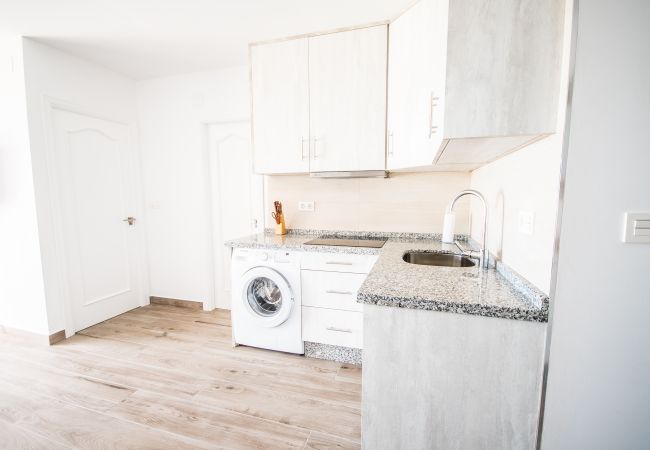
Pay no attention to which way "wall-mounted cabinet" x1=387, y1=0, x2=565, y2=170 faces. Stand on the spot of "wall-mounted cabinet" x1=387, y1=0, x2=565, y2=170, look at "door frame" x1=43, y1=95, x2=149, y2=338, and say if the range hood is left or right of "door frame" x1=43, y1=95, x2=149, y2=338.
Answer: right

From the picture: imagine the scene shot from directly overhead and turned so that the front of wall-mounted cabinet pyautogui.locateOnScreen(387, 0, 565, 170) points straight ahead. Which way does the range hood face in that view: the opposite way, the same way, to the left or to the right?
to the left

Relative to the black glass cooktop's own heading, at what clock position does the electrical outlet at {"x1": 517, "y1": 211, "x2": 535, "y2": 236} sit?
The electrical outlet is roughly at 11 o'clock from the black glass cooktop.

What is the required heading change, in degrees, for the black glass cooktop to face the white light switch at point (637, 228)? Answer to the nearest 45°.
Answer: approximately 45° to its left

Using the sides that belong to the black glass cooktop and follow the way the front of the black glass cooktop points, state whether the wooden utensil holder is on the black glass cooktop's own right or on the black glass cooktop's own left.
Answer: on the black glass cooktop's own right

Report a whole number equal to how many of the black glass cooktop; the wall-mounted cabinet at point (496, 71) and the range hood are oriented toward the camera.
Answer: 2

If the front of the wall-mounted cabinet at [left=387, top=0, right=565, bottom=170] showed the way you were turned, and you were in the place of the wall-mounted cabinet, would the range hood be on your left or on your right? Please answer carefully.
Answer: on your right

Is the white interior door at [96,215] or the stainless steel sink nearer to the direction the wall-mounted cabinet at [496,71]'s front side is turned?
the white interior door

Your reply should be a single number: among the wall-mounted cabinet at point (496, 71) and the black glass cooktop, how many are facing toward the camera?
1

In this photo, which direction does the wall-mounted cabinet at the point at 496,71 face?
to the viewer's left

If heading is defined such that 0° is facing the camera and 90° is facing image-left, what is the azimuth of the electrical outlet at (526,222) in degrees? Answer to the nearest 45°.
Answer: approximately 45°

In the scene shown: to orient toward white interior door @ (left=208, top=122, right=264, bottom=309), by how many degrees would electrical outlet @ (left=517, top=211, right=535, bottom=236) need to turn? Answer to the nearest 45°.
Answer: approximately 45° to its right
